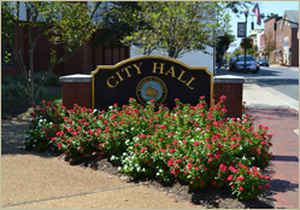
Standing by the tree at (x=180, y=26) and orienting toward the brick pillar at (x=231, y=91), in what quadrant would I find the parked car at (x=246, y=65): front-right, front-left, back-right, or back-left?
back-left

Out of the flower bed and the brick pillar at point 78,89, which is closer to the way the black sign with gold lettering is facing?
the flower bed

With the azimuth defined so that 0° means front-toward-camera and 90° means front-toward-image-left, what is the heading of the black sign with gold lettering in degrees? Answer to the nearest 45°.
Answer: approximately 0°

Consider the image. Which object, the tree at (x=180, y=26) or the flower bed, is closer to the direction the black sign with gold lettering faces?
the flower bed

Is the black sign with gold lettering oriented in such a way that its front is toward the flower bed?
yes

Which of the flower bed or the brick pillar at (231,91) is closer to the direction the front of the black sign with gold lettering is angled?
the flower bed

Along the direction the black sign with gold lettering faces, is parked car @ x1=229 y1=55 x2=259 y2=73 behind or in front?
behind

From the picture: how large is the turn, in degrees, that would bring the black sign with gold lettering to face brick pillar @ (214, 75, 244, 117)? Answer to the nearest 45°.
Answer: approximately 90° to its left

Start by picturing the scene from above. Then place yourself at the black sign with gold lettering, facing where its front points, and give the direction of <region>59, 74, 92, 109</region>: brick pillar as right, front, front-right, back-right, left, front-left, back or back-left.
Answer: right

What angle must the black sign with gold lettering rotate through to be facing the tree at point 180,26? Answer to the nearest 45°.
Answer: approximately 180°

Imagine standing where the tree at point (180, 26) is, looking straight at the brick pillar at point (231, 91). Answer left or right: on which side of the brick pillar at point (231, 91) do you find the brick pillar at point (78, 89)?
right
